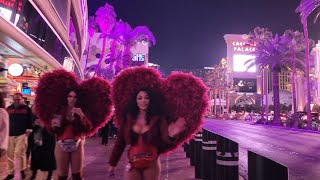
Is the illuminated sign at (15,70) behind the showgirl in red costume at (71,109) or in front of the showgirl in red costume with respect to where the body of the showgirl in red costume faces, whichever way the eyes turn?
behind

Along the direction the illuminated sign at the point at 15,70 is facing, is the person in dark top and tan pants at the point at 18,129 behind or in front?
in front

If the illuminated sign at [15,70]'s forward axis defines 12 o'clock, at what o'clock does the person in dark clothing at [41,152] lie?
The person in dark clothing is roughly at 12 o'clock from the illuminated sign.

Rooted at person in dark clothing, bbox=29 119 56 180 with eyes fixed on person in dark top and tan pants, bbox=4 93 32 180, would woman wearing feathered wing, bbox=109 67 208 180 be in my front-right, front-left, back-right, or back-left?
back-left

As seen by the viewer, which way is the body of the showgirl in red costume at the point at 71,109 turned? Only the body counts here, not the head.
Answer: toward the camera

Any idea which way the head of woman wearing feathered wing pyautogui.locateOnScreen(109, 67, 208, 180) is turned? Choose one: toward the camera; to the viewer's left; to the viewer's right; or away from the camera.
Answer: toward the camera

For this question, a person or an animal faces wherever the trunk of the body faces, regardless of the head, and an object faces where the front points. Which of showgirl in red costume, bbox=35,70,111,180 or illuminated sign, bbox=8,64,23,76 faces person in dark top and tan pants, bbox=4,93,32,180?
the illuminated sign

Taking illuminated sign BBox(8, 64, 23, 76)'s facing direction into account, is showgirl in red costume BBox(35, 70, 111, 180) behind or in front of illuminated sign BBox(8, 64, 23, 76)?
in front

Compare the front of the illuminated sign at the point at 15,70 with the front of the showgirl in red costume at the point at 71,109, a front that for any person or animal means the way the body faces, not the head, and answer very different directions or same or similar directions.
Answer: same or similar directions

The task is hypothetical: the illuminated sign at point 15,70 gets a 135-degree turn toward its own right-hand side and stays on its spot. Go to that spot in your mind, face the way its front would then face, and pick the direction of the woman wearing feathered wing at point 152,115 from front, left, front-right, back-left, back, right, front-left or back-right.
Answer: back-left
